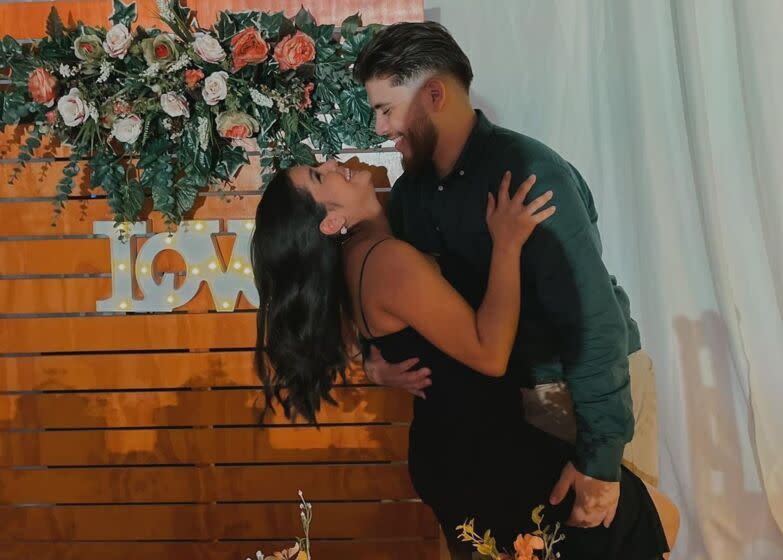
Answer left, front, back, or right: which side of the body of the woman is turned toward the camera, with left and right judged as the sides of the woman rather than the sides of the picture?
right

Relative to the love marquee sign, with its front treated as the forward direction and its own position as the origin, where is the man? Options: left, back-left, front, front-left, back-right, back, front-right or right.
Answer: front-left

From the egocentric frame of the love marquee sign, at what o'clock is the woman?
The woman is roughly at 11 o'clock from the love marquee sign.

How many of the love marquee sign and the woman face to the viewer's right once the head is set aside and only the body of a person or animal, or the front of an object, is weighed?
1

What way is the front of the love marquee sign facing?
toward the camera

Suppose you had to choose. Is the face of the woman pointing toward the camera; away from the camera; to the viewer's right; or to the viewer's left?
to the viewer's right

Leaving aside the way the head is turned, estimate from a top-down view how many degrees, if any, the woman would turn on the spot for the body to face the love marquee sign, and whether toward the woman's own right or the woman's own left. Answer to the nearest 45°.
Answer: approximately 135° to the woman's own left
